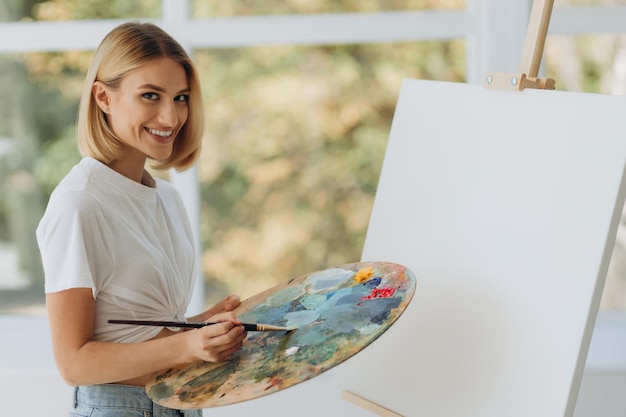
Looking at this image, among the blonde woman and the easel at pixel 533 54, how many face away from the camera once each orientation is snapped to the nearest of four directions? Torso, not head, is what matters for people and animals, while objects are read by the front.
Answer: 0

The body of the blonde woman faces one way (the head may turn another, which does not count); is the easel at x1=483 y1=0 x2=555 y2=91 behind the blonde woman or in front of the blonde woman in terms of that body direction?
in front

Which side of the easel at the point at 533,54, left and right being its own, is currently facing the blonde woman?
front

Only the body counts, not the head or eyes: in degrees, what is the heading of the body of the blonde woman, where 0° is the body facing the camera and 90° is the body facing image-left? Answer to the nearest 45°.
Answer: approximately 315°

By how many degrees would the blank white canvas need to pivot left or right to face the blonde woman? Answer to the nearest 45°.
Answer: approximately 45° to its right

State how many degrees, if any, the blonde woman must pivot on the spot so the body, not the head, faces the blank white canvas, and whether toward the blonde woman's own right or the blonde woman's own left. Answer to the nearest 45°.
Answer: approximately 45° to the blonde woman's own left

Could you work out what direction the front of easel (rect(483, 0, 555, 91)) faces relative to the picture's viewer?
facing the viewer and to the left of the viewer
